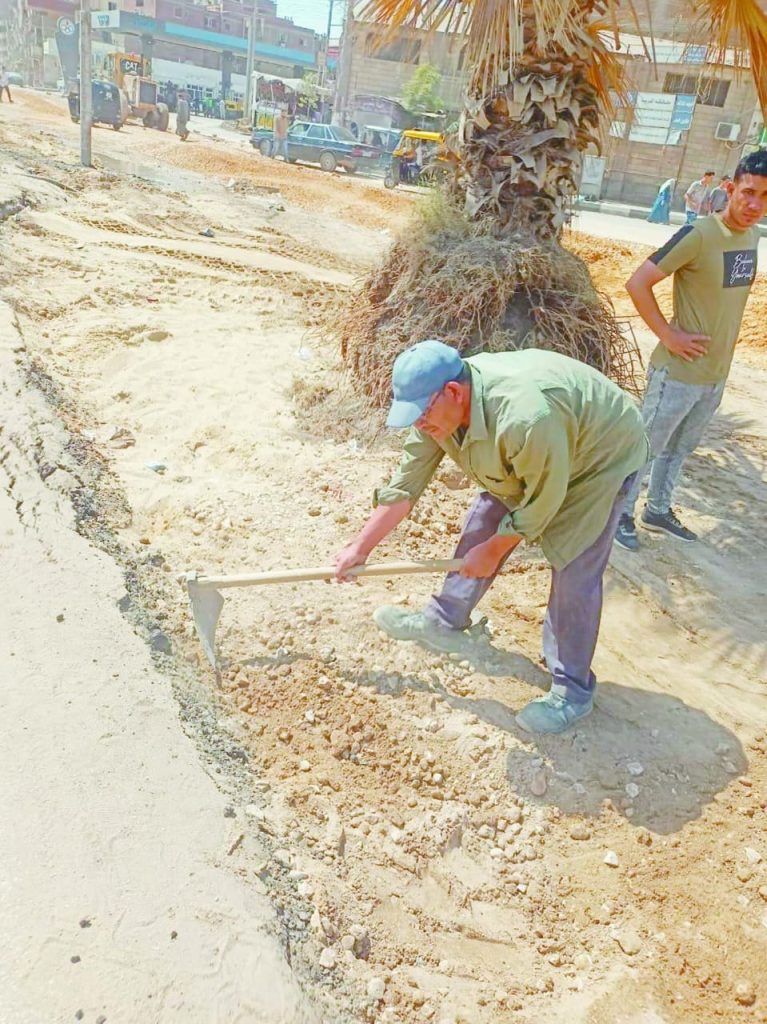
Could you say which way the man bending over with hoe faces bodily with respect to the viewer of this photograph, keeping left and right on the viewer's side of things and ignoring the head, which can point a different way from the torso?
facing to the left of the viewer

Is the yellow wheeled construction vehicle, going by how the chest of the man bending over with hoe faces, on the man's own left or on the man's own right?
on the man's own right

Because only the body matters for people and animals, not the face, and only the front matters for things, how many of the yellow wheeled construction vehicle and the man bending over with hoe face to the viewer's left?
1

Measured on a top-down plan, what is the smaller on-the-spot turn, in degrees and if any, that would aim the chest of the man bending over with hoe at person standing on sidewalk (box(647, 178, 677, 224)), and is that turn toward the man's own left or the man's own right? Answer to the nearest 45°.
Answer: approximately 90° to the man's own right

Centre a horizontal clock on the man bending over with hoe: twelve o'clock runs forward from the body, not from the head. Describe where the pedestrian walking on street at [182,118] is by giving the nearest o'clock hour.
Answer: The pedestrian walking on street is roughly at 2 o'clock from the man bending over with hoe.

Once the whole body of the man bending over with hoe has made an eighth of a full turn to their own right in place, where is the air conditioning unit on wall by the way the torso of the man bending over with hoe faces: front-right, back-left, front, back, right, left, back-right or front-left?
front-right

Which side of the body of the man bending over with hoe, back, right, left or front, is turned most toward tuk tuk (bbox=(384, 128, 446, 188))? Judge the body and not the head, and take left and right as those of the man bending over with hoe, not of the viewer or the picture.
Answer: right

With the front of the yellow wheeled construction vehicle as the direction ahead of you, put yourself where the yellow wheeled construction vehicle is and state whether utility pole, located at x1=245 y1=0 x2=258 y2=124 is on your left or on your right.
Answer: on your left

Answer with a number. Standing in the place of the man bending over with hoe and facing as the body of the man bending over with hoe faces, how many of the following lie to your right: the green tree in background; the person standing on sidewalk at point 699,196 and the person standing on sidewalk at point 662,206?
3

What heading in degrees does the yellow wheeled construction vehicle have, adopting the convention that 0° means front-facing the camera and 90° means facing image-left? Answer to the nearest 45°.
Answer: approximately 315°
